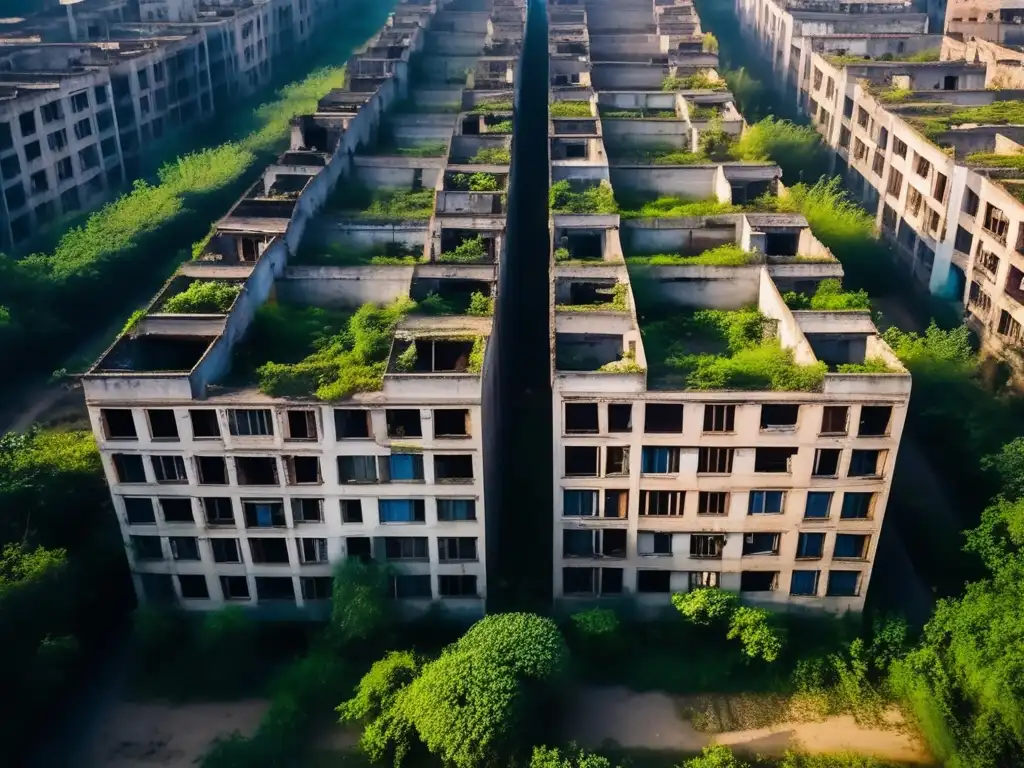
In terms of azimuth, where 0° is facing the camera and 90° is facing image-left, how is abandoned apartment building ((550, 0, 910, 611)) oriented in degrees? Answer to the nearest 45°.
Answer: approximately 0°

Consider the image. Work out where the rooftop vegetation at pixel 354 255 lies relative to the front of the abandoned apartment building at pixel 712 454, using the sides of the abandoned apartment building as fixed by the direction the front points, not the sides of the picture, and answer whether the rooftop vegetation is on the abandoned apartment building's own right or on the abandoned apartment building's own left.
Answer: on the abandoned apartment building's own right

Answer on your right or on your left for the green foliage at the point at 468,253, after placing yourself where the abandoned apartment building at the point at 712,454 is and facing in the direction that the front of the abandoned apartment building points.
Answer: on your right

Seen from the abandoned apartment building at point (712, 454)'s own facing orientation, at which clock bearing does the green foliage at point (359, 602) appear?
The green foliage is roughly at 2 o'clock from the abandoned apartment building.

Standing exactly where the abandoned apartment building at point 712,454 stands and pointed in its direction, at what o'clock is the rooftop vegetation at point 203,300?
The rooftop vegetation is roughly at 3 o'clock from the abandoned apartment building.

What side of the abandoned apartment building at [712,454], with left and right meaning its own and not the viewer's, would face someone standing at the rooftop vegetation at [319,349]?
right
